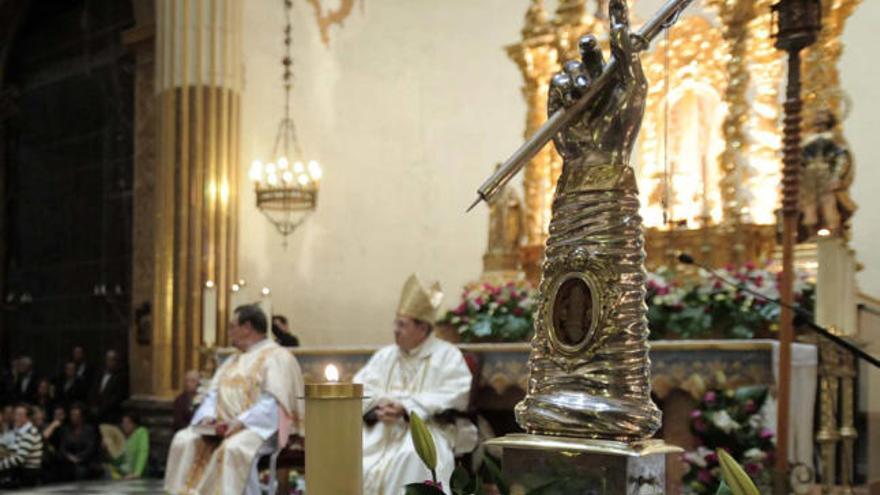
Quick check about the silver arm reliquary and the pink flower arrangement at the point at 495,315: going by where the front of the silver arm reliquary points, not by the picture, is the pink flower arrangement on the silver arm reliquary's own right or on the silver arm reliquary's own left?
on the silver arm reliquary's own right

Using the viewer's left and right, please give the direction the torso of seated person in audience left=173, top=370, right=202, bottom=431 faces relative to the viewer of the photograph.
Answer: facing the viewer and to the right of the viewer

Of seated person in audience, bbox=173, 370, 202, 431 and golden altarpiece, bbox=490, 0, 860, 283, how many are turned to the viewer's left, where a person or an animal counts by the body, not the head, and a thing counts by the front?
0

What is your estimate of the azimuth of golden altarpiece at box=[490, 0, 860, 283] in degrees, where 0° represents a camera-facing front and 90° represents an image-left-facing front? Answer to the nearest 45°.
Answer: approximately 0°

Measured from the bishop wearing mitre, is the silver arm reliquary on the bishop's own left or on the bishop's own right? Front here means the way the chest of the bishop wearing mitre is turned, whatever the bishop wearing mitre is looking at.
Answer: on the bishop's own left

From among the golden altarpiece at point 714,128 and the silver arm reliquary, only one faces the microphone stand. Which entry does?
the golden altarpiece

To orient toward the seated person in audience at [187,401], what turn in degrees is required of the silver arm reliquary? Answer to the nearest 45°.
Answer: approximately 90° to its right

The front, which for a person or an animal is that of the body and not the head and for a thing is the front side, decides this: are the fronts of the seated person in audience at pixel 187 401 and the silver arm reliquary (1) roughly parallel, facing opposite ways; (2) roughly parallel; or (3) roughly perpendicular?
roughly perpendicular

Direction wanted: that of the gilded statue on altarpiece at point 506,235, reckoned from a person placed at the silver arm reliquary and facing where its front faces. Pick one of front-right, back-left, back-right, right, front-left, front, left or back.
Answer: back-right

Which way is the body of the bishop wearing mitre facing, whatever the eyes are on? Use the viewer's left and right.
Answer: facing the viewer and to the left of the viewer

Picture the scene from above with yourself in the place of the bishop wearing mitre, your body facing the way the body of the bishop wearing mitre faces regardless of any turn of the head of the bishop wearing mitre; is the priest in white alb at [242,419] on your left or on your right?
on your right

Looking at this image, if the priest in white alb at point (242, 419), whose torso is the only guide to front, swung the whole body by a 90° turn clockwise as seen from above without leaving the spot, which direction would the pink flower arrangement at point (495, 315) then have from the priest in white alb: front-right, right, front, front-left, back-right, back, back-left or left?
right

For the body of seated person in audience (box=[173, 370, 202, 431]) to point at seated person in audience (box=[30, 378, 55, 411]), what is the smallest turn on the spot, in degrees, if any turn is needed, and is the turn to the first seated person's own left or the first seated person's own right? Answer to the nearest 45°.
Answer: approximately 180°

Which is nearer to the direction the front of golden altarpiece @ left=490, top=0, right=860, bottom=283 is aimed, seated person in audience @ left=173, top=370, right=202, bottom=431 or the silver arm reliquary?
the silver arm reliquary

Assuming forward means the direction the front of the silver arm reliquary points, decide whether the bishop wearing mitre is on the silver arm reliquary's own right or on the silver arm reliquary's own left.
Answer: on the silver arm reliquary's own right

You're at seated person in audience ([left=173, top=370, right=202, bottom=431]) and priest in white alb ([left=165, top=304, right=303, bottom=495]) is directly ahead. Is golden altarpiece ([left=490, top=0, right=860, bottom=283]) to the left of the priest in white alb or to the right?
left
